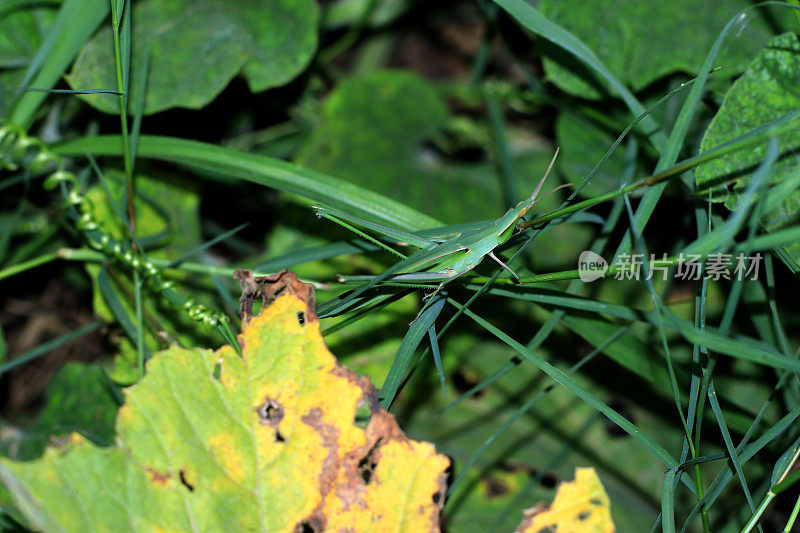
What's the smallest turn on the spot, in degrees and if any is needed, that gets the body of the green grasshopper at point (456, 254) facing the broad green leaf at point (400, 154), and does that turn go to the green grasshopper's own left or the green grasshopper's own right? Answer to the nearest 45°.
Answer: approximately 45° to the green grasshopper's own left

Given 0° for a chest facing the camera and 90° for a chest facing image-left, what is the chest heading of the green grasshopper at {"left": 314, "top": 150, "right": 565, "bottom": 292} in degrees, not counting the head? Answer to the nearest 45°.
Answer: approximately 225°

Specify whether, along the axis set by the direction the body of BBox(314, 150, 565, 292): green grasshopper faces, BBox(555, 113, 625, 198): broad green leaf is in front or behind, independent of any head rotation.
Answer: in front
